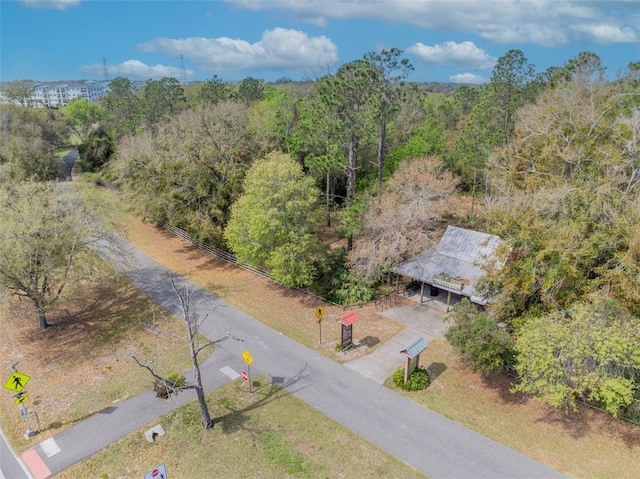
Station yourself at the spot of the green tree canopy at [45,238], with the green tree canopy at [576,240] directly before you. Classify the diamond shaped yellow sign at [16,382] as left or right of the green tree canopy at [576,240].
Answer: right

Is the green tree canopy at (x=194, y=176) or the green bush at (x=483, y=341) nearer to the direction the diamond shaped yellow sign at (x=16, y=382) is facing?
the green bush

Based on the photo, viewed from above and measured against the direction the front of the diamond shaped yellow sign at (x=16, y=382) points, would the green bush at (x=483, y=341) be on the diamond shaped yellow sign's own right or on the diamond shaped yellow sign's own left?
on the diamond shaped yellow sign's own left

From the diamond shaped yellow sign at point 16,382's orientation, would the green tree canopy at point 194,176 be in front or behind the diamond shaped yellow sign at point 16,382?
behind

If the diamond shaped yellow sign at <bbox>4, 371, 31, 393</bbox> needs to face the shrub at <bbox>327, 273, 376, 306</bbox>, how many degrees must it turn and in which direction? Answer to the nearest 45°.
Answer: approximately 90° to its left

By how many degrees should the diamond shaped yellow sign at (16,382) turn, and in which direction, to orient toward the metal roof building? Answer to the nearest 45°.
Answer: approximately 90° to its left

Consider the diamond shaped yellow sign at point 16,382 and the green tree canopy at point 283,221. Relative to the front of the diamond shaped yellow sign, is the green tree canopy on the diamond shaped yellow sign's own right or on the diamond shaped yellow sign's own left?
on the diamond shaped yellow sign's own left

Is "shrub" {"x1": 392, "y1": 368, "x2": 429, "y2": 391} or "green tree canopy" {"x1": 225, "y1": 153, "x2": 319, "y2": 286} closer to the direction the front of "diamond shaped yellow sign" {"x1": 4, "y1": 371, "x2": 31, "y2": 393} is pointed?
the shrub

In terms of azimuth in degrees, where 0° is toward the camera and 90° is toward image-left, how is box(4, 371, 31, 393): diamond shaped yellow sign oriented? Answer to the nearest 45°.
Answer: approximately 0°
